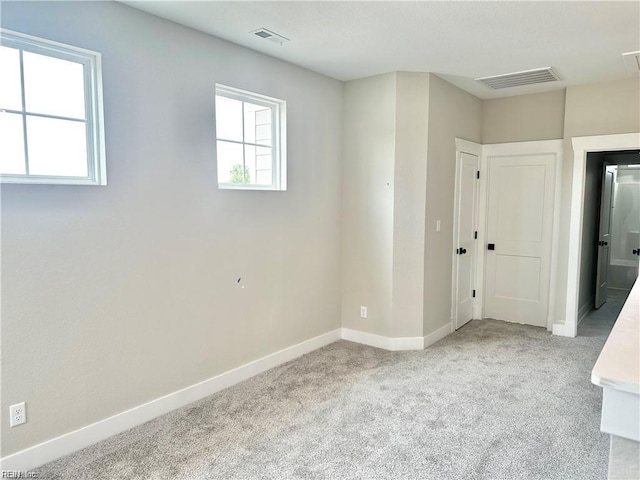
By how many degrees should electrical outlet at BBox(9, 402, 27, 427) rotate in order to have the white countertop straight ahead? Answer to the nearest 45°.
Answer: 0° — it already faces it

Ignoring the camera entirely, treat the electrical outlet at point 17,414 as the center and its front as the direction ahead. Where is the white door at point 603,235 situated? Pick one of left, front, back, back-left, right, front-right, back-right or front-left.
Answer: front-left

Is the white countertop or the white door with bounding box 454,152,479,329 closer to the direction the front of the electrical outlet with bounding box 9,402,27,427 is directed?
the white countertop

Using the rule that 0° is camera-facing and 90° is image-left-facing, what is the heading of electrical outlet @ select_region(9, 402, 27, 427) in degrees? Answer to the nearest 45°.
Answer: approximately 315°
